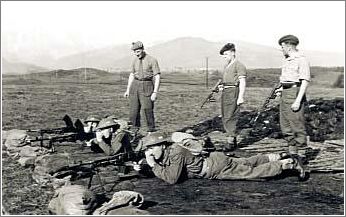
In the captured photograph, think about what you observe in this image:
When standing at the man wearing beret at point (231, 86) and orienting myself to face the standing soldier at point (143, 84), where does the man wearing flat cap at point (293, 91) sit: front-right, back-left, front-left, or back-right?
back-left

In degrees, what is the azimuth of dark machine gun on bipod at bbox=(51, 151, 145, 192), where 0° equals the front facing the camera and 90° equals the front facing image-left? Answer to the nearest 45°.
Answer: approximately 90°

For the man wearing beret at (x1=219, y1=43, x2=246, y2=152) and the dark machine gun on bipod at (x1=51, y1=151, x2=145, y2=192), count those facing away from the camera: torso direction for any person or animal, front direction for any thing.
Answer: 0

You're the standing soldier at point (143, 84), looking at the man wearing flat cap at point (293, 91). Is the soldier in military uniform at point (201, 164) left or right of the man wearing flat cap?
right

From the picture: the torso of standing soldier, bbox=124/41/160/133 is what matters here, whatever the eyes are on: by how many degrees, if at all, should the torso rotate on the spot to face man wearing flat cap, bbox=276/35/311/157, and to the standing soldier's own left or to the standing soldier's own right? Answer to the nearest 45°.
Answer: approximately 90° to the standing soldier's own left

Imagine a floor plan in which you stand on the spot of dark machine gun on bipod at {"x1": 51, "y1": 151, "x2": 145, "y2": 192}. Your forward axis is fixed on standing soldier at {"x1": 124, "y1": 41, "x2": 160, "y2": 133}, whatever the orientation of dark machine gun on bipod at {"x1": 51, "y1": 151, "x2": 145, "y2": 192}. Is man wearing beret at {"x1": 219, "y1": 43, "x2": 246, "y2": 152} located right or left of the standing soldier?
right

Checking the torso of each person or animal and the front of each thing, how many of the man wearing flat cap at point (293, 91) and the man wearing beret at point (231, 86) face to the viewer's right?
0

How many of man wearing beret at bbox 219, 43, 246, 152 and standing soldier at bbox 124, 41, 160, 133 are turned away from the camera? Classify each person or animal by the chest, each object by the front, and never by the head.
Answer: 0

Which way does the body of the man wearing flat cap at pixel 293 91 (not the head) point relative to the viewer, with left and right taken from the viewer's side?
facing the viewer and to the left of the viewer
